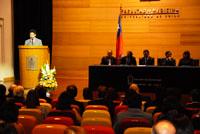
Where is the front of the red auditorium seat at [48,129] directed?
away from the camera

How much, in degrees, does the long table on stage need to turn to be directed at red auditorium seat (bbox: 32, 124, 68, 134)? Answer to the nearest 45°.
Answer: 0° — it already faces it

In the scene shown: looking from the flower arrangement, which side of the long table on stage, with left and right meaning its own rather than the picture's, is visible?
right

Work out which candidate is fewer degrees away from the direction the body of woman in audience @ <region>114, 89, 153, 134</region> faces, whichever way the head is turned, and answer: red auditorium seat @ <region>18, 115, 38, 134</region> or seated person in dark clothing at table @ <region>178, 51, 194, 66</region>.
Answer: the seated person in dark clothing at table

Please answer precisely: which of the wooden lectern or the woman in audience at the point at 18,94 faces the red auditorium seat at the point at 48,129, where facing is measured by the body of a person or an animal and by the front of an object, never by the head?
the wooden lectern

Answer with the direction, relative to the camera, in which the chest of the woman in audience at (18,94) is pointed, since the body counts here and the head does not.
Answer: away from the camera

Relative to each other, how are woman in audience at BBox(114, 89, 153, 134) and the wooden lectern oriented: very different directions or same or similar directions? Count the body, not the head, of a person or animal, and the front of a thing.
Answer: very different directions

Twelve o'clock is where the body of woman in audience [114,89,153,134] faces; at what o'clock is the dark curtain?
The dark curtain is roughly at 11 o'clock from the woman in audience.

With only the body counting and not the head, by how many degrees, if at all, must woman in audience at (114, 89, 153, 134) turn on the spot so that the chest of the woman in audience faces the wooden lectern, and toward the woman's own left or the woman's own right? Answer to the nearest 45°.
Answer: approximately 45° to the woman's own left

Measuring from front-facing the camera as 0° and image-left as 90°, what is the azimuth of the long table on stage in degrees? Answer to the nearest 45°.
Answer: approximately 0°

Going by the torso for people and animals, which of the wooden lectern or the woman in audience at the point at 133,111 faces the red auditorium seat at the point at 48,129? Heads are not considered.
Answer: the wooden lectern
